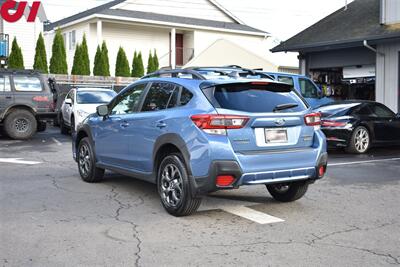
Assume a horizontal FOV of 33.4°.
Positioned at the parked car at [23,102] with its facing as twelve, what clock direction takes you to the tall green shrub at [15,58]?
The tall green shrub is roughly at 3 o'clock from the parked car.

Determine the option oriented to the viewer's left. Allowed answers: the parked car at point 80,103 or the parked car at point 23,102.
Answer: the parked car at point 23,102

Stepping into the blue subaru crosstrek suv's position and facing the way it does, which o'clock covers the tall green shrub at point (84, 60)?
The tall green shrub is roughly at 1 o'clock from the blue subaru crosstrek suv.

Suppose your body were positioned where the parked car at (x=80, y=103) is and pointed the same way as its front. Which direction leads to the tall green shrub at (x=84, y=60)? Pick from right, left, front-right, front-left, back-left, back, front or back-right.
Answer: back-left

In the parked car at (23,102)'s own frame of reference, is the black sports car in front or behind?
behind

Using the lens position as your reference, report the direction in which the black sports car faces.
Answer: facing away from the viewer and to the right of the viewer

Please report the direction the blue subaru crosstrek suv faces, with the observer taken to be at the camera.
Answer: facing away from the viewer and to the left of the viewer

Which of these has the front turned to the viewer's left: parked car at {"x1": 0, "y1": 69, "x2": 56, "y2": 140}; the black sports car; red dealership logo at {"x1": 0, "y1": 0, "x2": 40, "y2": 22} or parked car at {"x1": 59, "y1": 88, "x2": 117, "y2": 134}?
parked car at {"x1": 0, "y1": 69, "x2": 56, "y2": 140}

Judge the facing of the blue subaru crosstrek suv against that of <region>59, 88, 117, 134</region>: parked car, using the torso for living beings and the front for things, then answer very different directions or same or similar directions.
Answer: very different directions

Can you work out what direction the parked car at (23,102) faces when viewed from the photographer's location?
facing to the left of the viewer
